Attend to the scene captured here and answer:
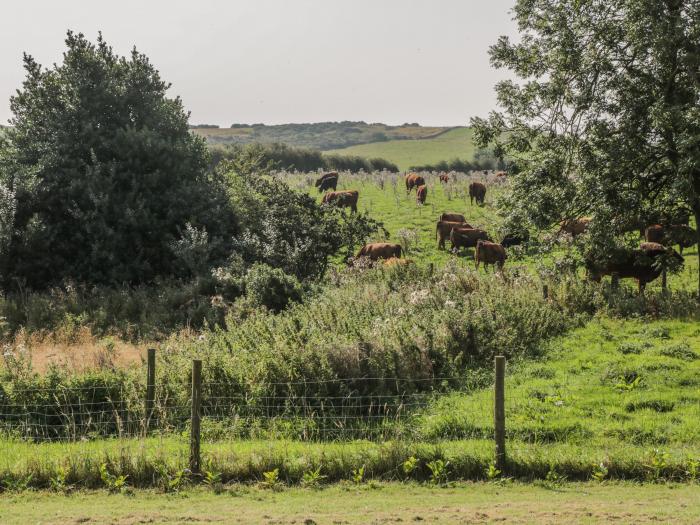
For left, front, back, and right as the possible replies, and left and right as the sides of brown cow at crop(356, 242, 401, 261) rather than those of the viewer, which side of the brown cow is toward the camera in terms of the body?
left

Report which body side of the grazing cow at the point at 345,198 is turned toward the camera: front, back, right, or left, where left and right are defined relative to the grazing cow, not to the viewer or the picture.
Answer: left

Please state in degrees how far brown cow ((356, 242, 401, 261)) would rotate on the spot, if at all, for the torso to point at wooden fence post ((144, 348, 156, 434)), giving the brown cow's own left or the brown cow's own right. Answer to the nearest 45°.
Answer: approximately 90° to the brown cow's own left

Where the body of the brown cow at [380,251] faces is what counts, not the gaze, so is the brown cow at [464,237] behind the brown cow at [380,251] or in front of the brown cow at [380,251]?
behind

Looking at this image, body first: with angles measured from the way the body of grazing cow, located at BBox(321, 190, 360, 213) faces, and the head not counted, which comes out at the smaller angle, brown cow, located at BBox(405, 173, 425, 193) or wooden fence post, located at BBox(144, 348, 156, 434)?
the wooden fence post

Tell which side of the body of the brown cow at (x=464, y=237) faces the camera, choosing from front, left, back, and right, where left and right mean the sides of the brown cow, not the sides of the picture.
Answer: right

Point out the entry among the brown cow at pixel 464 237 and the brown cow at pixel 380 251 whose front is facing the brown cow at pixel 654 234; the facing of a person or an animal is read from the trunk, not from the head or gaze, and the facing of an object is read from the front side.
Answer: the brown cow at pixel 464 237
